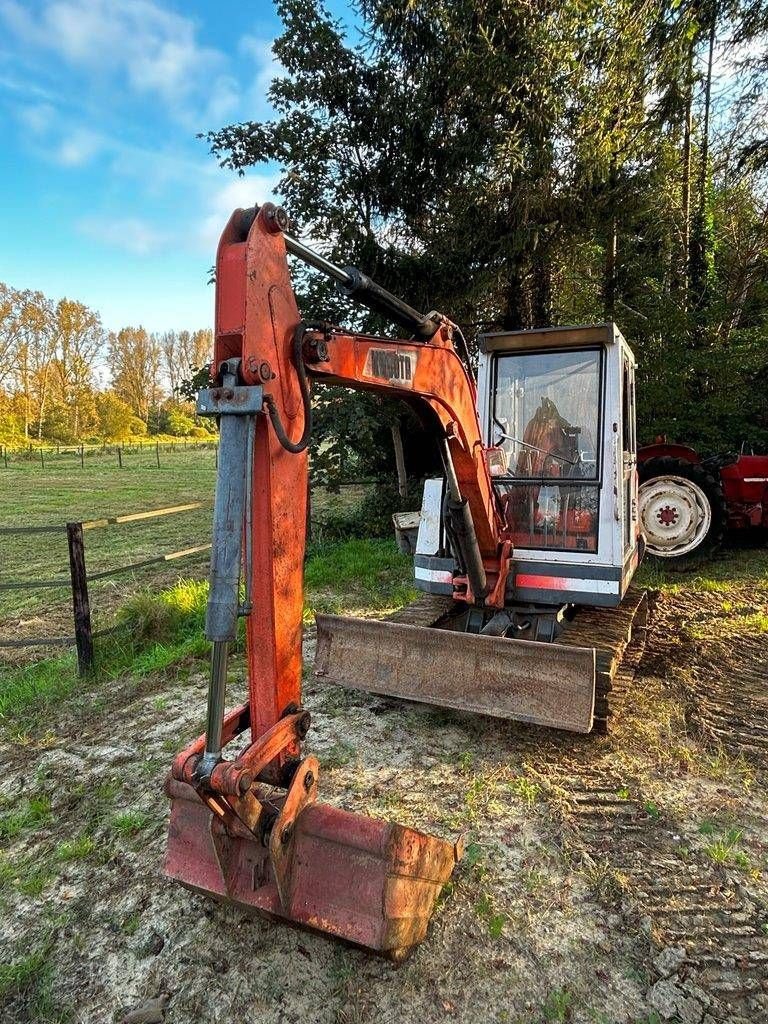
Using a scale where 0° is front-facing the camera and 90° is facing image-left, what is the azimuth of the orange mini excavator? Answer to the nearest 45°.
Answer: approximately 45°

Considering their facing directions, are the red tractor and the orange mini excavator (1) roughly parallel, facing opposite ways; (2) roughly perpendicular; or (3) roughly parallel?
roughly perpendicular

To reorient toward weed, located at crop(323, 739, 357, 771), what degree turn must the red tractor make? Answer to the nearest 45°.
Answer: approximately 90° to its right

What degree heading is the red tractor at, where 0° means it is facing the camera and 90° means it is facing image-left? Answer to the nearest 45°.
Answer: approximately 270°

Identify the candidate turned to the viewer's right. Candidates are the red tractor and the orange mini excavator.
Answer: the red tractor

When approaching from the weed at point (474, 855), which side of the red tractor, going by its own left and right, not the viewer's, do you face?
right

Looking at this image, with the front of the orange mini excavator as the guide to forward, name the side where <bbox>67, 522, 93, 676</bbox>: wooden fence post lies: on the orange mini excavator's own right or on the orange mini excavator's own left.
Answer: on the orange mini excavator's own right

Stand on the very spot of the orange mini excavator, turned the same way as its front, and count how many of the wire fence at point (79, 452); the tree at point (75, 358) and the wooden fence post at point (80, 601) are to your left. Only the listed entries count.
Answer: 0

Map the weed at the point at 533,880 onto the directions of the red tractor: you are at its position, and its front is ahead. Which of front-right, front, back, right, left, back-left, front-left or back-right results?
right

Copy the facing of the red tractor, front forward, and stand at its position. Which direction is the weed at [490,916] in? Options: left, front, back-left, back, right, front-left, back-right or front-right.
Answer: right

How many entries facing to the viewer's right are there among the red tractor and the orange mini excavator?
1

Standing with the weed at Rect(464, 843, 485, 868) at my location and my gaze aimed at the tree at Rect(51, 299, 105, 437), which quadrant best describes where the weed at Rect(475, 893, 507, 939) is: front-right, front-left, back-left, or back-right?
back-left

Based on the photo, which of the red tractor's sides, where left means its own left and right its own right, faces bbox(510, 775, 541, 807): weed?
right
